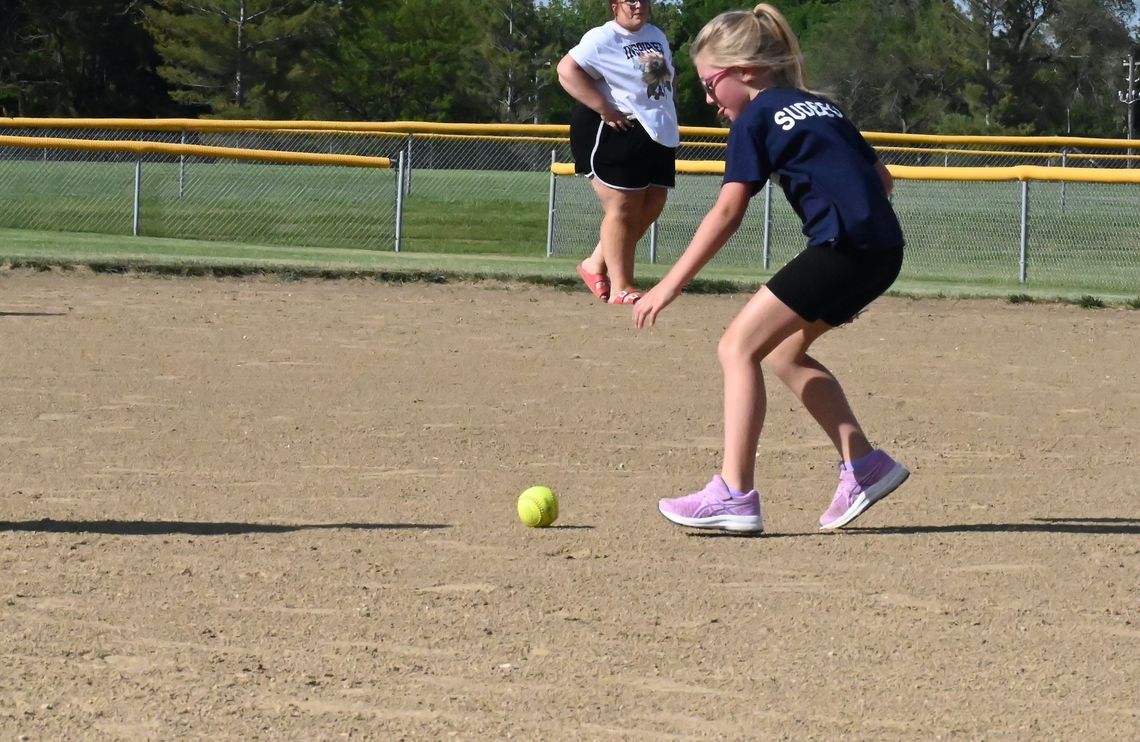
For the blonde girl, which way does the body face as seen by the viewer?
to the viewer's left

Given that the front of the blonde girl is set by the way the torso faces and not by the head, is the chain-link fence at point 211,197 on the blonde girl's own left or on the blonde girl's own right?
on the blonde girl's own right

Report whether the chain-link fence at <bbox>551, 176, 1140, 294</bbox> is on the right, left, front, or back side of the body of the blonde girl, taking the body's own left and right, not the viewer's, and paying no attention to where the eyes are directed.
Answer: right

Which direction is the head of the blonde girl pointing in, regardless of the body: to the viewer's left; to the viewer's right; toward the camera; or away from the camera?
to the viewer's left
